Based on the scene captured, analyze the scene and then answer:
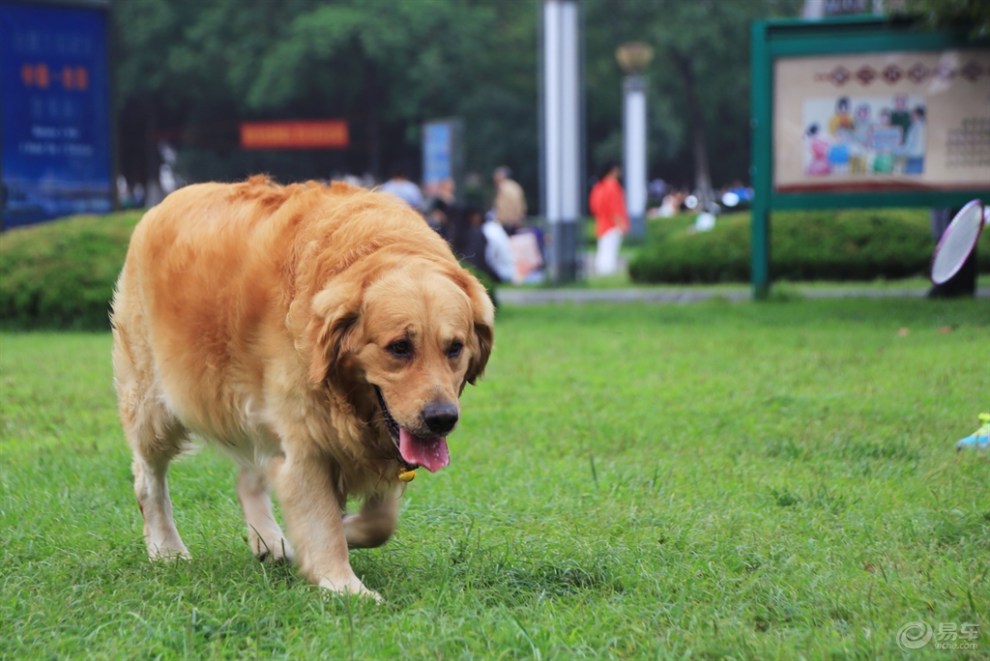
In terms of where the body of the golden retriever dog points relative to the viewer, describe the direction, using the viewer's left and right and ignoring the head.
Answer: facing the viewer and to the right of the viewer

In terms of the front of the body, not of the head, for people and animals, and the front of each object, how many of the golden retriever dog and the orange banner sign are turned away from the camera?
0

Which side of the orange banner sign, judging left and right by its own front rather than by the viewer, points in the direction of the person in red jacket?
front

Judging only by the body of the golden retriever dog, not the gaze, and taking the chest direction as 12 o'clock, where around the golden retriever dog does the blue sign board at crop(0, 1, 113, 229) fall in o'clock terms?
The blue sign board is roughly at 7 o'clock from the golden retriever dog.

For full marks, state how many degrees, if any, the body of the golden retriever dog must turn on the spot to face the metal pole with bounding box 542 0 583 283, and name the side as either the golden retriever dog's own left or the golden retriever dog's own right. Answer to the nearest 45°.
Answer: approximately 135° to the golden retriever dog's own left

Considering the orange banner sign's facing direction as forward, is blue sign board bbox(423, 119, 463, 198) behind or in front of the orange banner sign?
in front

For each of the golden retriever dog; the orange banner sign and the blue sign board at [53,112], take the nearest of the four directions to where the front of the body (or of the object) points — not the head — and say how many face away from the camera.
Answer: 0

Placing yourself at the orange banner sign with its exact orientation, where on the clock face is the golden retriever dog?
The golden retriever dog is roughly at 12 o'clock from the orange banner sign.

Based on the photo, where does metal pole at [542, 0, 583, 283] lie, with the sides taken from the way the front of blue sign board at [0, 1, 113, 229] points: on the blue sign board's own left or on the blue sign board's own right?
on the blue sign board's own left

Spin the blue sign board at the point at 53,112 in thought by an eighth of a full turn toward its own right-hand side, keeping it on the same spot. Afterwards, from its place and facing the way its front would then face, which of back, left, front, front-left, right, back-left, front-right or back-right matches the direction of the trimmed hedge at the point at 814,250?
left

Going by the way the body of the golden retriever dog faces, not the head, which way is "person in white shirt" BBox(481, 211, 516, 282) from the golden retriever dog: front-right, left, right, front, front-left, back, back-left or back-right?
back-left

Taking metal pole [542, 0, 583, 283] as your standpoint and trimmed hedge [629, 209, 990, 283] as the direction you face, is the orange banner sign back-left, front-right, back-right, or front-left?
back-left

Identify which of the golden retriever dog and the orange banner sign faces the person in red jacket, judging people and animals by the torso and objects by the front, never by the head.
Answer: the orange banner sign

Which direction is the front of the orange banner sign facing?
toward the camera
